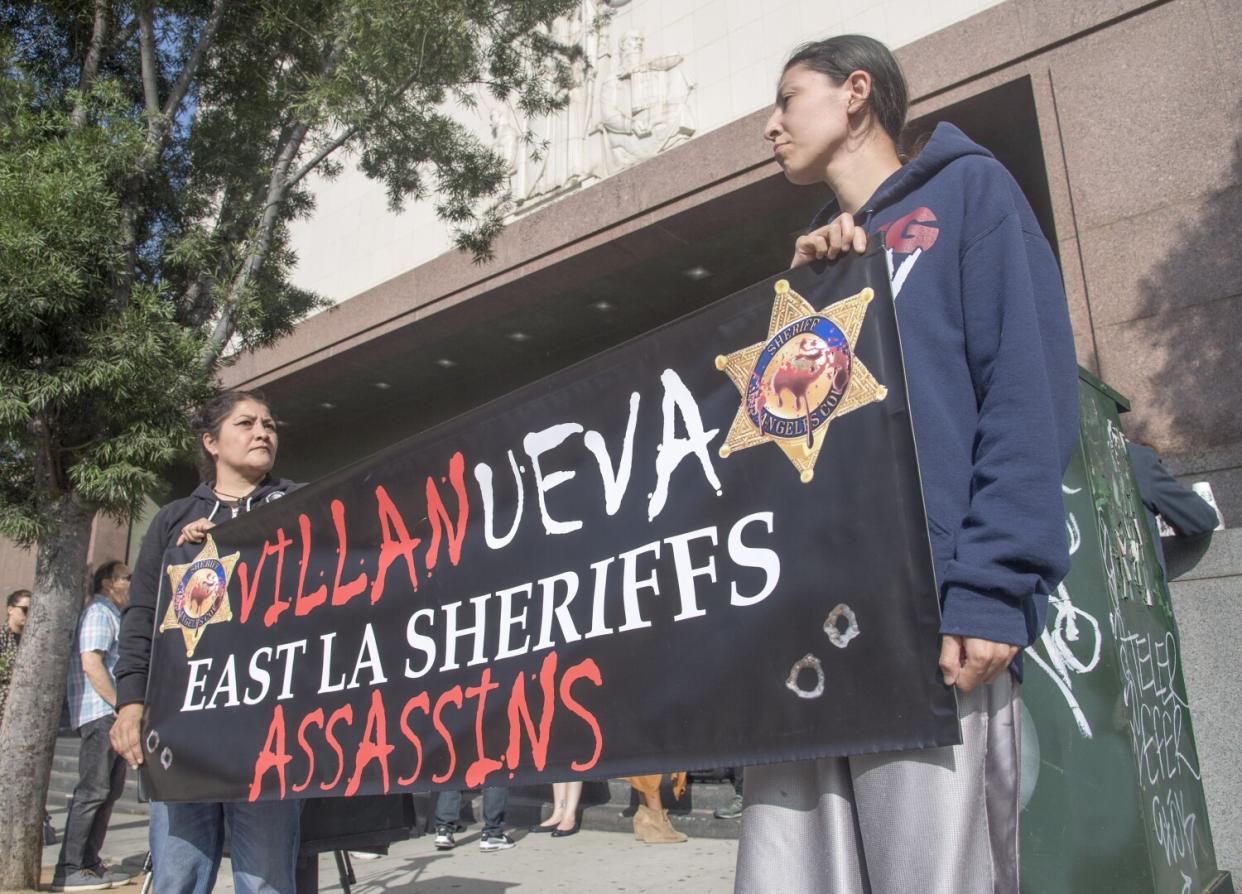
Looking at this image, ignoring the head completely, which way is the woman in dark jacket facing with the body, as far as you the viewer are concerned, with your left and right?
facing the viewer

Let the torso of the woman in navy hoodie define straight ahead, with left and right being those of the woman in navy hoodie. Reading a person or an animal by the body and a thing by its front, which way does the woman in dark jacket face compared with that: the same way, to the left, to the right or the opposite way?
to the left

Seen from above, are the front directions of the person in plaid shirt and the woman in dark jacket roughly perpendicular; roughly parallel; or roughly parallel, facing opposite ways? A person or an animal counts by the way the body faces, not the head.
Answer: roughly perpendicular

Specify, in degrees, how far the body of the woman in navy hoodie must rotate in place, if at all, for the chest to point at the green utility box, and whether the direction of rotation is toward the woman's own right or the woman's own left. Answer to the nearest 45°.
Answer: approximately 135° to the woman's own right

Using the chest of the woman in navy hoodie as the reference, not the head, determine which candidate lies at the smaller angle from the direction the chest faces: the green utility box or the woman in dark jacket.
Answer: the woman in dark jacket

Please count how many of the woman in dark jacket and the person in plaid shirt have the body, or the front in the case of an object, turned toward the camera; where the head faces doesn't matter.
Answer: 1

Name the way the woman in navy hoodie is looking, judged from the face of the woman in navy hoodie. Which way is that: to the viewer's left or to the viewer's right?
to the viewer's left

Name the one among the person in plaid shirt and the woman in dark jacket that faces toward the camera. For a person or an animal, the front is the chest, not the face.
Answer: the woman in dark jacket

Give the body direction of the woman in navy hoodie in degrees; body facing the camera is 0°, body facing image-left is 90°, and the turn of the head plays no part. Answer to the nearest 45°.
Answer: approximately 45°
